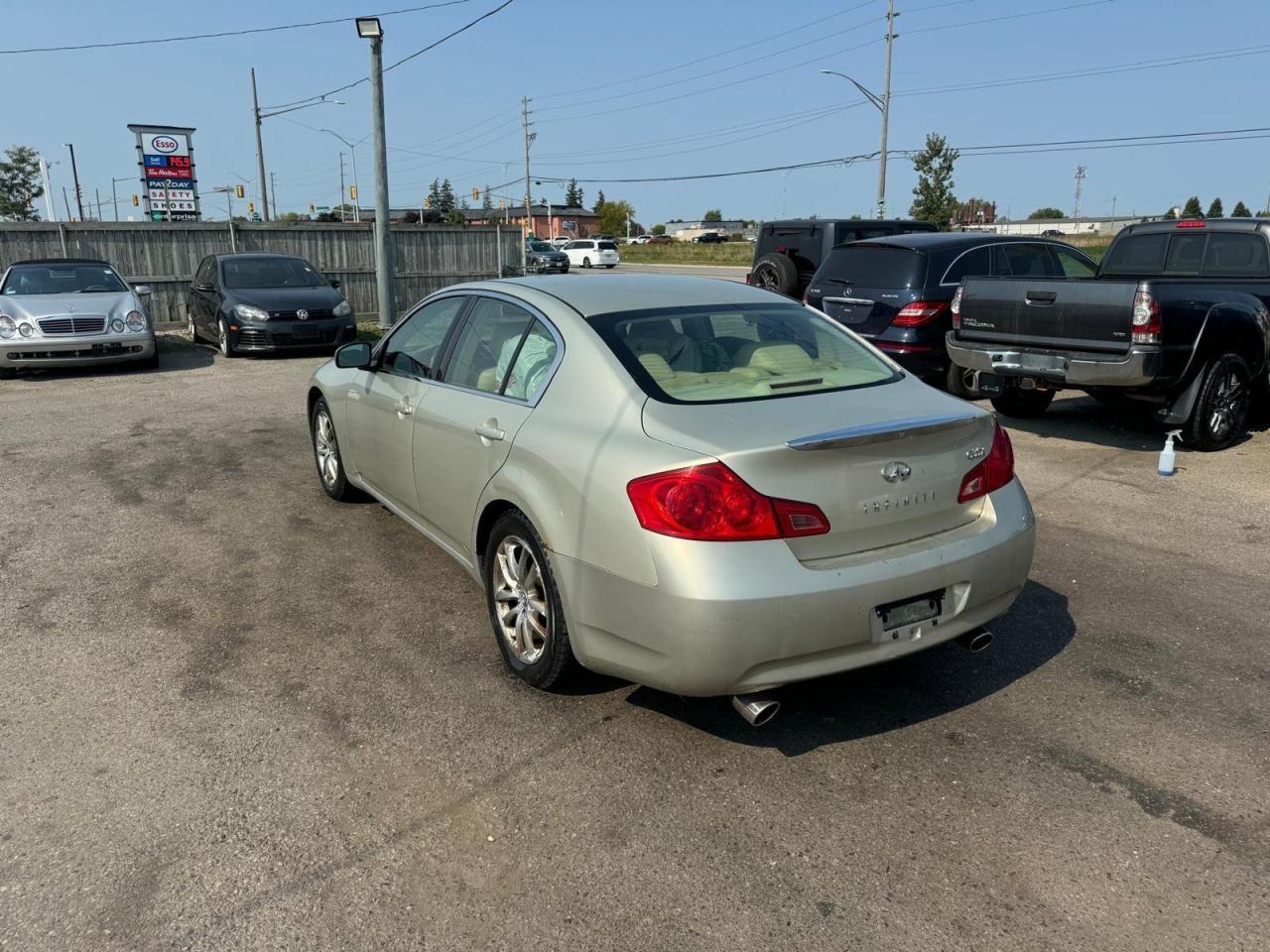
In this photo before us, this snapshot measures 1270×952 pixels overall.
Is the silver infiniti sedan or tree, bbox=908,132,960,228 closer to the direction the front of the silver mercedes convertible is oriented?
the silver infiniti sedan

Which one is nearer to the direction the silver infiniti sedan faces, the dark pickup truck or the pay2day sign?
the pay2day sign

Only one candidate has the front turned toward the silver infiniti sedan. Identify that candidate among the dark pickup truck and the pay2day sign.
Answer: the pay2day sign

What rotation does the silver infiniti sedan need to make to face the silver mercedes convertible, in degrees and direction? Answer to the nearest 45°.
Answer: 0° — it already faces it

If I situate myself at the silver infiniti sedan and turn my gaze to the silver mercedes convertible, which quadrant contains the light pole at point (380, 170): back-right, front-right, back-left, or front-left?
front-right

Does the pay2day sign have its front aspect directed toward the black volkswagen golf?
yes

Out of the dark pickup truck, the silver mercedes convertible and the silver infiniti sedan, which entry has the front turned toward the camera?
the silver mercedes convertible

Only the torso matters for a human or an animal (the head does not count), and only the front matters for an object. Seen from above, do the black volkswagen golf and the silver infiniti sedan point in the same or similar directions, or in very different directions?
very different directions

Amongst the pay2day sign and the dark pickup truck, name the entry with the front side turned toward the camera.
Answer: the pay2day sign

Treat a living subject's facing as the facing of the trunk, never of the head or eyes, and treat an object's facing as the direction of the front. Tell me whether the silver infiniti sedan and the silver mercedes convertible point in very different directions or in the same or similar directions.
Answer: very different directions

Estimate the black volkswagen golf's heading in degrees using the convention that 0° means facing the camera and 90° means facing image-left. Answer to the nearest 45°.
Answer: approximately 315°

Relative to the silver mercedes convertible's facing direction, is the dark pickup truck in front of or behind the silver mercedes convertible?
in front

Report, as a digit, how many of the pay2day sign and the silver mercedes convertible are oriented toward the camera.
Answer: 2

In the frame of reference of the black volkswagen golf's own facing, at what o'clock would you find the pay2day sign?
The pay2day sign is roughly at 7 o'clock from the black volkswagen golf.

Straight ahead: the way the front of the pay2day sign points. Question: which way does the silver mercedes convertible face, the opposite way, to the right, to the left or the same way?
the same way

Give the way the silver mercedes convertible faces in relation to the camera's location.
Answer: facing the viewer
